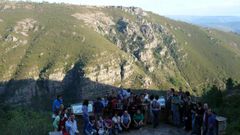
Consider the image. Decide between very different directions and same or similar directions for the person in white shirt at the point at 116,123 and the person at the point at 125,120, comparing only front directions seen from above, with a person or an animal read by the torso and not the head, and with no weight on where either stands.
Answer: same or similar directions

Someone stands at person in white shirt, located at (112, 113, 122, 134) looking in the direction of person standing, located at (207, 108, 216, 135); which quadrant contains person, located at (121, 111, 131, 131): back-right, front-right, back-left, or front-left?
front-left

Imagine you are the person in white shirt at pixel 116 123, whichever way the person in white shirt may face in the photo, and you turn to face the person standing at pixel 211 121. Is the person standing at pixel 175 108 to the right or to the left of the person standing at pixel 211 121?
left
